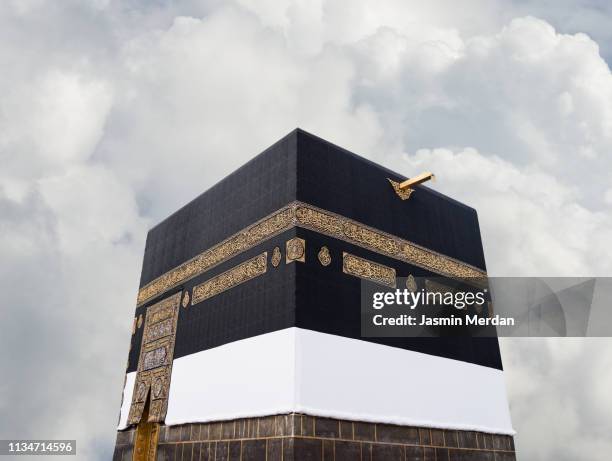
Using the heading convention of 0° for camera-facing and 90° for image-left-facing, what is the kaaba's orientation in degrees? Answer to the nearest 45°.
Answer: approximately 45°
